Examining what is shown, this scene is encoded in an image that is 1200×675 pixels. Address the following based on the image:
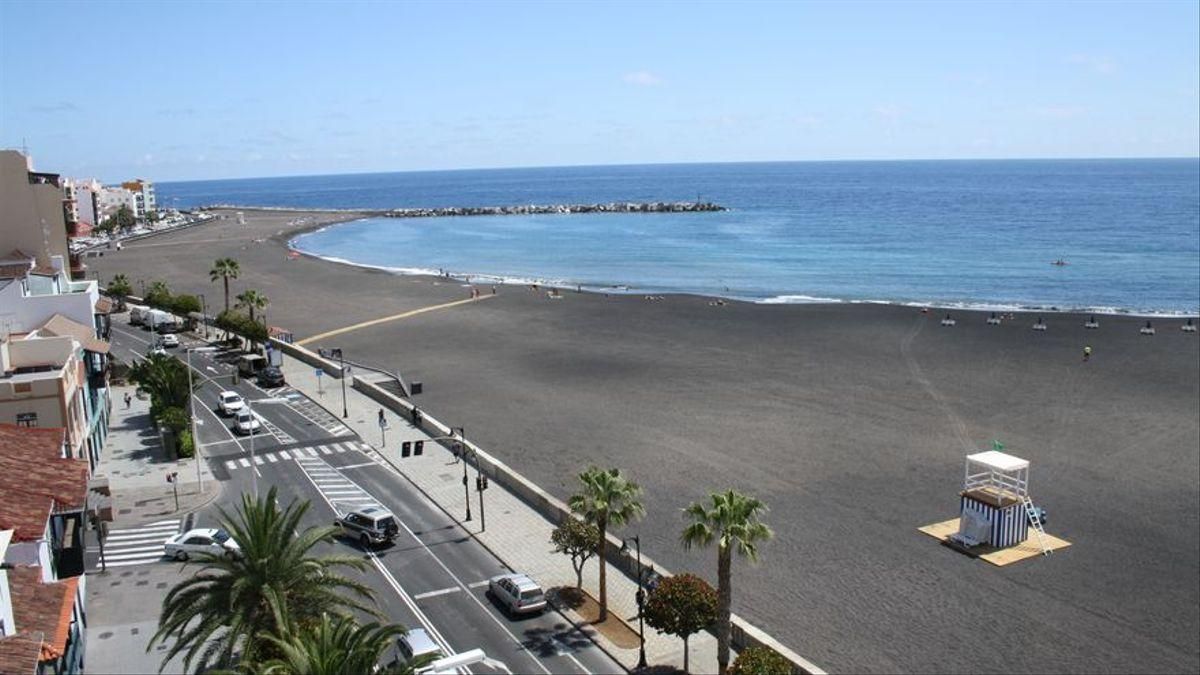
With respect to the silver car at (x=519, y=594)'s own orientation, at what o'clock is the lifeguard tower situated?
The lifeguard tower is roughly at 4 o'clock from the silver car.

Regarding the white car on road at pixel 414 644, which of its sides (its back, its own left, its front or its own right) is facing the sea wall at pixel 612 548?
left

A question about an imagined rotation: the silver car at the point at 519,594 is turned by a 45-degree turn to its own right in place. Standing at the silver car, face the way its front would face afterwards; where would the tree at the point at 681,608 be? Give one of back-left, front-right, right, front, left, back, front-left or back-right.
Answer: back-right

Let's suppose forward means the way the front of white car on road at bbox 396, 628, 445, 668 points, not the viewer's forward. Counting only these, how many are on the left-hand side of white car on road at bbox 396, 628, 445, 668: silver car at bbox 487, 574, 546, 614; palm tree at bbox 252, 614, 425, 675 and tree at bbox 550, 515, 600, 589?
2

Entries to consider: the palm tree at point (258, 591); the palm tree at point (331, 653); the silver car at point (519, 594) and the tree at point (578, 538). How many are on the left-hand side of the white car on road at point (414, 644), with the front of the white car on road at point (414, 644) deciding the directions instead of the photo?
2

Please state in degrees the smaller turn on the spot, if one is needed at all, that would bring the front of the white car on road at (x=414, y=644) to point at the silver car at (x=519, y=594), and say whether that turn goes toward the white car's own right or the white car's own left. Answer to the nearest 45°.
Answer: approximately 90° to the white car's own left

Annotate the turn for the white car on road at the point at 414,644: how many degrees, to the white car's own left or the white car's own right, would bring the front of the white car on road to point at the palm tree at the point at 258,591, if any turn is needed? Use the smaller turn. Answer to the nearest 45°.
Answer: approximately 90° to the white car's own right

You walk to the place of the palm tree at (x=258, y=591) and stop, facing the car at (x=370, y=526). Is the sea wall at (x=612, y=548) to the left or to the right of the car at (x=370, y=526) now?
right

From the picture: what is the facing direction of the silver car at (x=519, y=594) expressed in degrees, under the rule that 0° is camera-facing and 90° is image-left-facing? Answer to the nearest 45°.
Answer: approximately 135°
